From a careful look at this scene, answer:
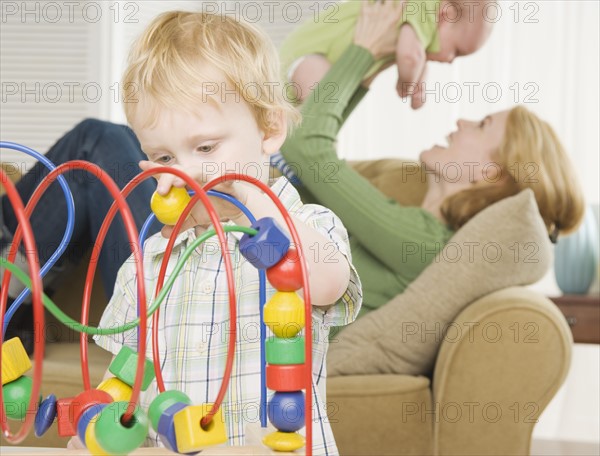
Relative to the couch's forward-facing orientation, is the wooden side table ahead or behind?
behind

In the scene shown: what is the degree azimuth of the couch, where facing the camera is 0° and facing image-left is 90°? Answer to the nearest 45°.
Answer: approximately 0°

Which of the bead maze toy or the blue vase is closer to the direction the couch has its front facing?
the bead maze toy

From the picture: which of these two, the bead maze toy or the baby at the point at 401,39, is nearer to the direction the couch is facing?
the bead maze toy

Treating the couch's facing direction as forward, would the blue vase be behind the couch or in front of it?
behind
